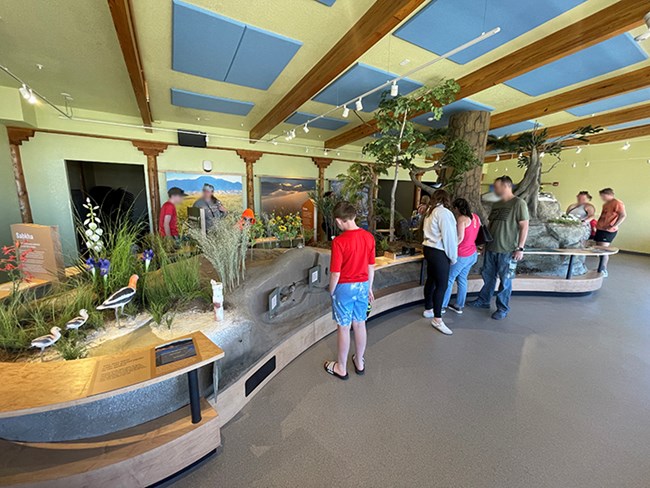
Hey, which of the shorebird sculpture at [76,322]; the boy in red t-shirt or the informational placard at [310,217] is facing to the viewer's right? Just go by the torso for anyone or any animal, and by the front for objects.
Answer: the shorebird sculpture

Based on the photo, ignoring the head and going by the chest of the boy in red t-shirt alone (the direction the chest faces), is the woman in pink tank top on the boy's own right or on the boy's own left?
on the boy's own right

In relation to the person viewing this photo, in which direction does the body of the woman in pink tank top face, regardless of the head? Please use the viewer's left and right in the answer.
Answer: facing away from the viewer and to the left of the viewer

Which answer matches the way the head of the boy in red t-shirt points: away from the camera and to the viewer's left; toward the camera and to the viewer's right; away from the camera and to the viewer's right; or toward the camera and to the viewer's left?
away from the camera and to the viewer's left

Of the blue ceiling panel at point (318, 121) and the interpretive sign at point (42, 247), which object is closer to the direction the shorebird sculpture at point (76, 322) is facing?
the blue ceiling panel

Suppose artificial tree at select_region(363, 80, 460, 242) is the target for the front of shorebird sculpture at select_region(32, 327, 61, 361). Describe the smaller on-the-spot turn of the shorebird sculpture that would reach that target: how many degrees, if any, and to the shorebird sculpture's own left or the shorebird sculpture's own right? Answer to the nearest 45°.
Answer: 0° — it already faces it

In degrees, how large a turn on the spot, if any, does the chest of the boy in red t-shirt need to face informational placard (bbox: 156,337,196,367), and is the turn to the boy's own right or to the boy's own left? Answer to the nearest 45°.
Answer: approximately 90° to the boy's own left

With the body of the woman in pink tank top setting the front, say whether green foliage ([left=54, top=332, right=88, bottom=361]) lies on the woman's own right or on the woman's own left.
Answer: on the woman's own left

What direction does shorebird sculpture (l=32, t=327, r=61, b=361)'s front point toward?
to the viewer's right

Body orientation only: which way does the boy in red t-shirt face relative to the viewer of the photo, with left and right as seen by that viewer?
facing away from the viewer and to the left of the viewer

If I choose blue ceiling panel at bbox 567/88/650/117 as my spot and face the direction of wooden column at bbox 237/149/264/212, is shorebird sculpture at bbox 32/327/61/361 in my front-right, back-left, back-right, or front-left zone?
front-left

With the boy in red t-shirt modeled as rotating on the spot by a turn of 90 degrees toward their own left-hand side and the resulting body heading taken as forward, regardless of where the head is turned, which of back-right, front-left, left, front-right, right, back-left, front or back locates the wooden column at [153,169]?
right

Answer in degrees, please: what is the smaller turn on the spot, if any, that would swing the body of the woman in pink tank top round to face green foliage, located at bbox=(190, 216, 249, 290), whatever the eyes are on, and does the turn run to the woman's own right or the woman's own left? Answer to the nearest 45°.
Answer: approximately 90° to the woman's own left

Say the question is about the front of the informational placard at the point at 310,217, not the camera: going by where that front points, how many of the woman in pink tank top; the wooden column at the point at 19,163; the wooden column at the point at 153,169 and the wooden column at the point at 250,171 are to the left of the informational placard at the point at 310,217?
1

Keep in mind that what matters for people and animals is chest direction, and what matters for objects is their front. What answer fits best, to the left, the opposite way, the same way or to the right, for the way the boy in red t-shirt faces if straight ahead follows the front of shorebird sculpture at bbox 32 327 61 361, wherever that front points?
to the left
